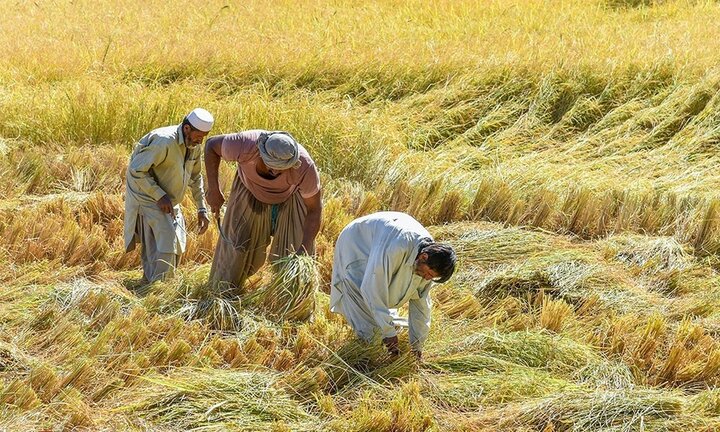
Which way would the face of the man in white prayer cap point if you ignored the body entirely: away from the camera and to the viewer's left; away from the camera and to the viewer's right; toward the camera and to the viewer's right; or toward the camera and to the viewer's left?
toward the camera and to the viewer's right

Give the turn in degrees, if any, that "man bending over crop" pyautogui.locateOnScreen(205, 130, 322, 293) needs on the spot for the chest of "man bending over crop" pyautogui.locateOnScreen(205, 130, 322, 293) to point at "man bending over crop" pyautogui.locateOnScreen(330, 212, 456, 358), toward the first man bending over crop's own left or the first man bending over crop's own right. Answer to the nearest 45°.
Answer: approximately 45° to the first man bending over crop's own left

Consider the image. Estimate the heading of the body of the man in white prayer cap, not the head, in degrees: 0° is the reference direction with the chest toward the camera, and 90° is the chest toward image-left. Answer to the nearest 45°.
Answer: approximately 315°

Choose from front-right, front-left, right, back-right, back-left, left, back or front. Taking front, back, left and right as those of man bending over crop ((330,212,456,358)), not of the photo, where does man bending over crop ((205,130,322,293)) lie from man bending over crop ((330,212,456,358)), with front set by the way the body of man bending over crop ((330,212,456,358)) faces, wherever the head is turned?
back

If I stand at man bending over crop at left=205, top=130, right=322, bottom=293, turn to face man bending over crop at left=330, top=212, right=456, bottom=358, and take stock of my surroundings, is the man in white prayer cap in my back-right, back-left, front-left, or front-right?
back-right

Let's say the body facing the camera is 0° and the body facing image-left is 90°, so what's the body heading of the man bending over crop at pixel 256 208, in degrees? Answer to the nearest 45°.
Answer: approximately 0°

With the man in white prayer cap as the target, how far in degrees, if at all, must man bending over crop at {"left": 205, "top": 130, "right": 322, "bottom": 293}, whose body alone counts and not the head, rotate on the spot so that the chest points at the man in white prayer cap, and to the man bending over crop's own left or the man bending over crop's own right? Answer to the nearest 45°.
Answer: approximately 135° to the man bending over crop's own right

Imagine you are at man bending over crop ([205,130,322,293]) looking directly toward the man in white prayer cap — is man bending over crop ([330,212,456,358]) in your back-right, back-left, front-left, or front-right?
back-left

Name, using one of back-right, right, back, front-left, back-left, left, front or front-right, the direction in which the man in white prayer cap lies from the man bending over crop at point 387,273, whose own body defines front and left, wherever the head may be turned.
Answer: back
